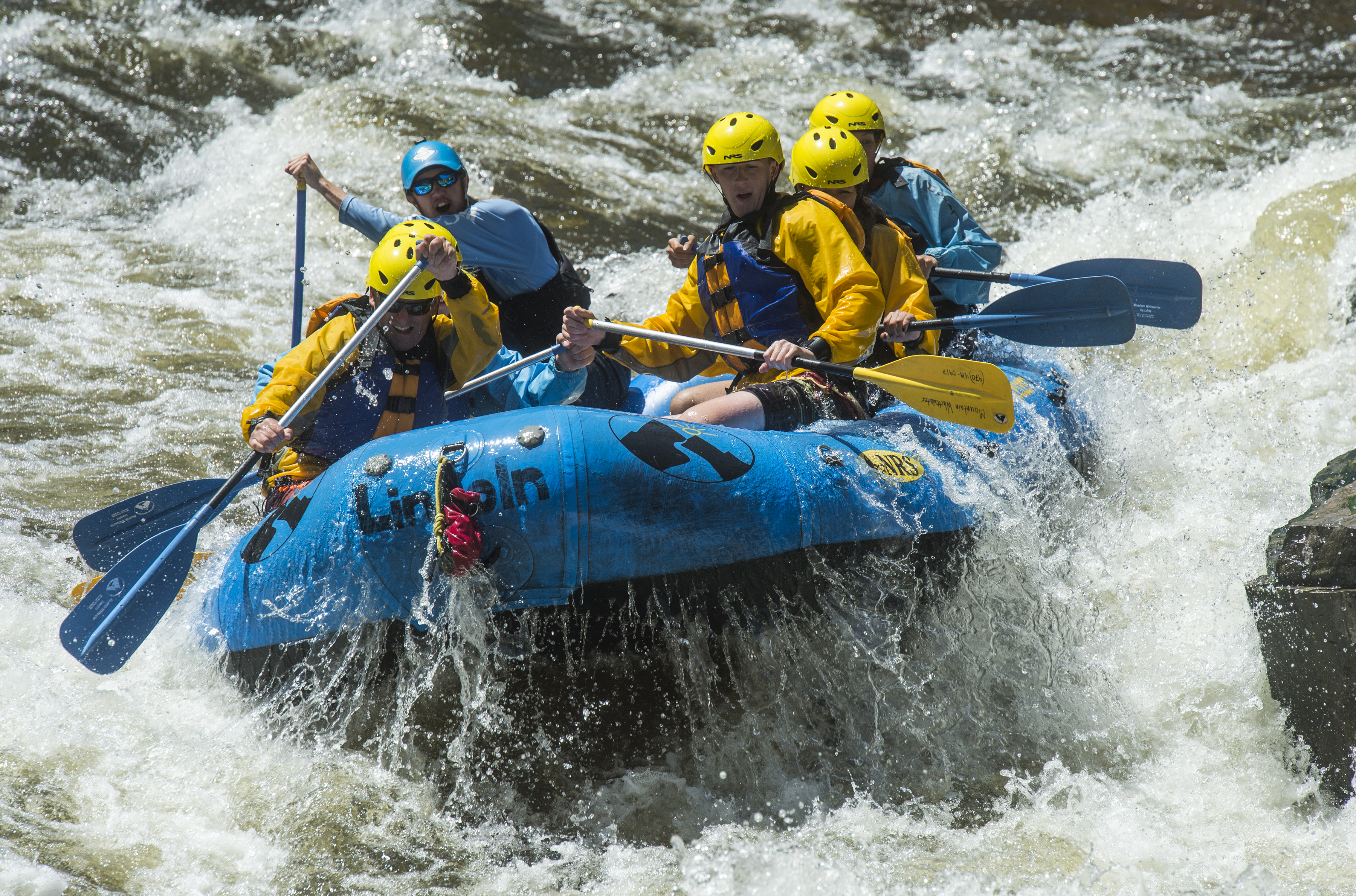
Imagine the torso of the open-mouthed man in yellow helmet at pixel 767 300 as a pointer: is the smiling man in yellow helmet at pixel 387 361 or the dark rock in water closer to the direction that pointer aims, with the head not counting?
the smiling man in yellow helmet

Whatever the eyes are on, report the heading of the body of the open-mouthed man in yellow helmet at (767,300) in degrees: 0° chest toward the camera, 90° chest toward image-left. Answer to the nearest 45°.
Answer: approximately 45°

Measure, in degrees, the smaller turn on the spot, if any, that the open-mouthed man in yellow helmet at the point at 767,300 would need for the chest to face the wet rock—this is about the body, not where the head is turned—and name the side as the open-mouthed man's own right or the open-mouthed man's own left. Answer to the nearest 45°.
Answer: approximately 90° to the open-mouthed man's own left

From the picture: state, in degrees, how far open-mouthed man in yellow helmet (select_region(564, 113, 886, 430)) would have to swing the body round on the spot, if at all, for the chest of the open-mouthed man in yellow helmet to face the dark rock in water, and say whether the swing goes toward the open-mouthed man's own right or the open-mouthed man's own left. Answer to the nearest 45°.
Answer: approximately 135° to the open-mouthed man's own left

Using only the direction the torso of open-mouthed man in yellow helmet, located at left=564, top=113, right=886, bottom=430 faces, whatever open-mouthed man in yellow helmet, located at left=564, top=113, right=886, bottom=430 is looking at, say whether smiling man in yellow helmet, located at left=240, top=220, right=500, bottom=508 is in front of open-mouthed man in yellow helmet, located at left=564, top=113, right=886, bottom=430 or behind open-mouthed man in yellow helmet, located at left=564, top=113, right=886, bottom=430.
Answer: in front

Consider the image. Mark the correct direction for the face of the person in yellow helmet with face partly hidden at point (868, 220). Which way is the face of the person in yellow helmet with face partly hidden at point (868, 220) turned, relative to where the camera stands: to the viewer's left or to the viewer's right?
to the viewer's left
